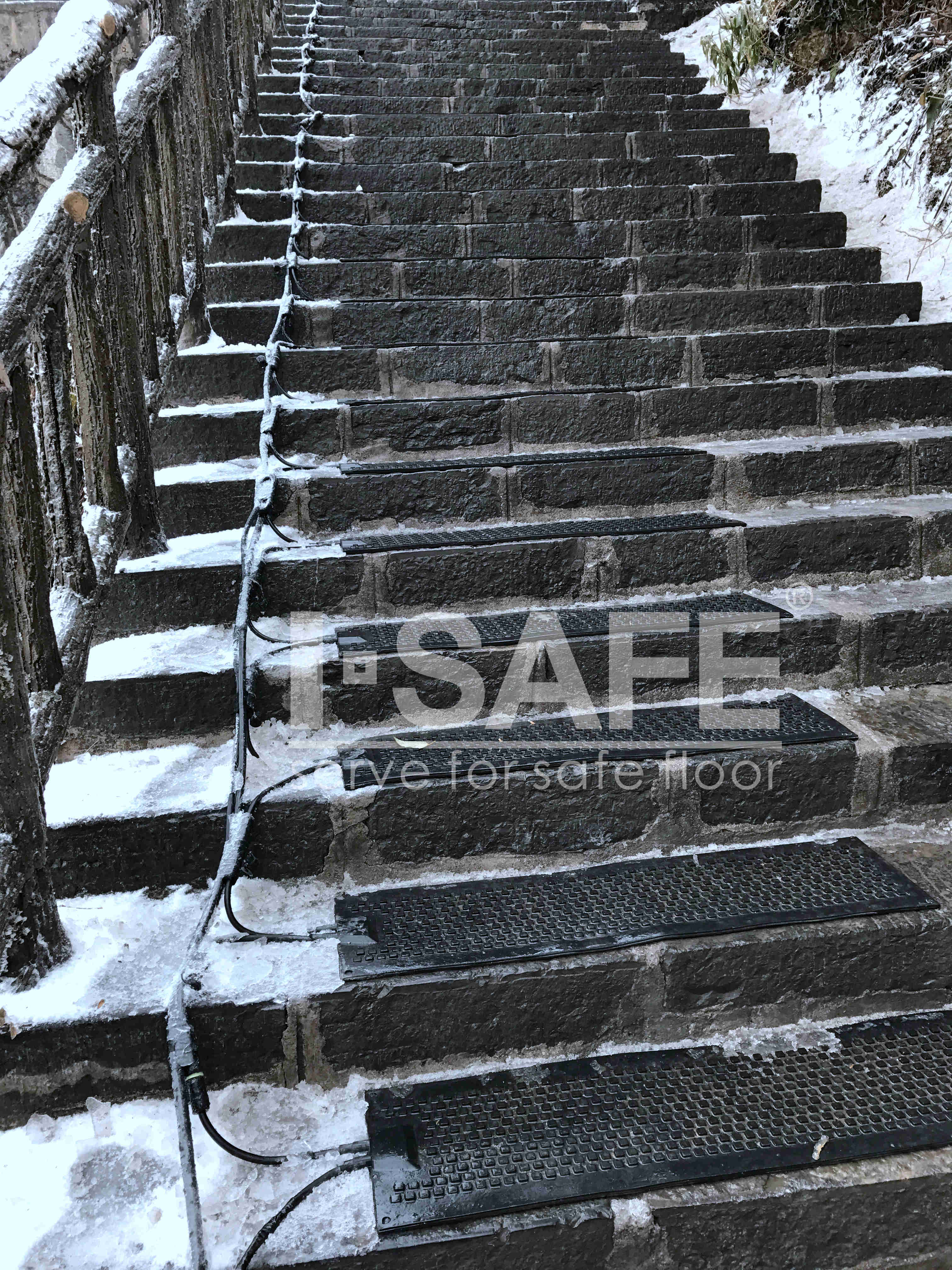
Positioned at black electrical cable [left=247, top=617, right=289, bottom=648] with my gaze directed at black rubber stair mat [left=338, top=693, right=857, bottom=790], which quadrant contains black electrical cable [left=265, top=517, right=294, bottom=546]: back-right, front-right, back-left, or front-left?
back-left

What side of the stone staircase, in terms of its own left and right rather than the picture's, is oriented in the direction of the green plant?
back

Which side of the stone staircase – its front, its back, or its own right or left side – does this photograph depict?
front
